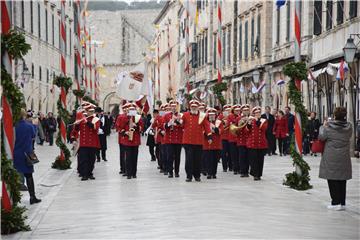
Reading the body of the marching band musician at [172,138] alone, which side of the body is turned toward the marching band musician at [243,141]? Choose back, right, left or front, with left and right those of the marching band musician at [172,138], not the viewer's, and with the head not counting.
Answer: left

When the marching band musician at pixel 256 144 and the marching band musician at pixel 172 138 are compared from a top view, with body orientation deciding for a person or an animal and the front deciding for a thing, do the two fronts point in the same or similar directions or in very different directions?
same or similar directions

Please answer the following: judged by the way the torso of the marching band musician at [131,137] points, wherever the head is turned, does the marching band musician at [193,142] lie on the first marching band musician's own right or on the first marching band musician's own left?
on the first marching band musician's own left

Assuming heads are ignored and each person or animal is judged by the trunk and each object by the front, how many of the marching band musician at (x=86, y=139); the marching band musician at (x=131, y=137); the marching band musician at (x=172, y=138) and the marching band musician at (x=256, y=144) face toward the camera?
4

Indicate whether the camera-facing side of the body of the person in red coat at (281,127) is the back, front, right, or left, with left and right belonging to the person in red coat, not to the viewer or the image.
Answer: front

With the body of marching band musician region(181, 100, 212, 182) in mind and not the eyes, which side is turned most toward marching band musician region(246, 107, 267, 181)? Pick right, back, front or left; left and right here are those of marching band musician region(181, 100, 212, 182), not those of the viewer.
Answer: left

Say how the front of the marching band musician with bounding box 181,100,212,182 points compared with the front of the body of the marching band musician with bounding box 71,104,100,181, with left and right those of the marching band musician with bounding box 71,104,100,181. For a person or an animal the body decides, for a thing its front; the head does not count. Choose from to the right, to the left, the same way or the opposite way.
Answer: the same way

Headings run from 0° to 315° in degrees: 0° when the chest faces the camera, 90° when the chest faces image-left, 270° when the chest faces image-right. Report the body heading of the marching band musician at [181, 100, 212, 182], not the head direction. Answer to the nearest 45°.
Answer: approximately 0°

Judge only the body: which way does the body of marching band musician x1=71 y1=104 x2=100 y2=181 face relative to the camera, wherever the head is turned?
toward the camera

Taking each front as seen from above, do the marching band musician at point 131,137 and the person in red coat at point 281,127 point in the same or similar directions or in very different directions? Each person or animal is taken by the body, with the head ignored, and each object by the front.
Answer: same or similar directions

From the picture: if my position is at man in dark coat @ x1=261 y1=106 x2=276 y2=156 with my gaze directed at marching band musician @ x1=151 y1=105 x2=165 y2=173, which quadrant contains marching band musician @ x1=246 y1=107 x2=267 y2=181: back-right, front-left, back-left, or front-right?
front-left

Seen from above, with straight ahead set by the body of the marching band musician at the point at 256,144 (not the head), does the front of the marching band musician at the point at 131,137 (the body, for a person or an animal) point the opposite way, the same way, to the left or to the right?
the same way

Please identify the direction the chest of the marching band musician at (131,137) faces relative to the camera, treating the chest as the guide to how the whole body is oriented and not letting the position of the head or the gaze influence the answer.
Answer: toward the camera

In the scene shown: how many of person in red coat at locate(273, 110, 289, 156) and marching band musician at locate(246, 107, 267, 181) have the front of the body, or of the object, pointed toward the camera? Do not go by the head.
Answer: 2

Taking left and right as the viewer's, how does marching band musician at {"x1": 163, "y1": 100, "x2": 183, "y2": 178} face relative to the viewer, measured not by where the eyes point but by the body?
facing the viewer
